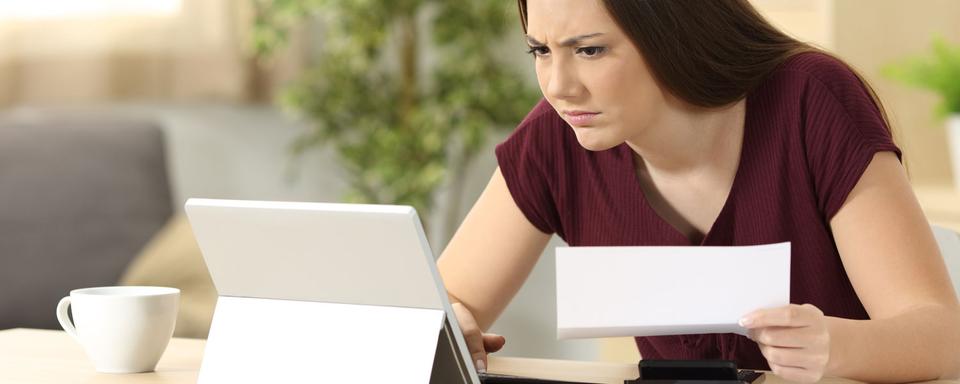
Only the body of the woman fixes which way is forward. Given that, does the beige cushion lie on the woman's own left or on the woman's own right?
on the woman's own right

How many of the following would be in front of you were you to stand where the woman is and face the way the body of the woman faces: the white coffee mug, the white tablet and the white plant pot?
2

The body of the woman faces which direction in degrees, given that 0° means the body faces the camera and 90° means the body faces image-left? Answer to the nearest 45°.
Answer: approximately 45°

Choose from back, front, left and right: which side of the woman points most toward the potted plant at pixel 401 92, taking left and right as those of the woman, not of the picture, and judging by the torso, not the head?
right

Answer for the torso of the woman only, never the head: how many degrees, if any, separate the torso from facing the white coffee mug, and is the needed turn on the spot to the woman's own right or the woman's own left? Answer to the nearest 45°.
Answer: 0° — they already face it

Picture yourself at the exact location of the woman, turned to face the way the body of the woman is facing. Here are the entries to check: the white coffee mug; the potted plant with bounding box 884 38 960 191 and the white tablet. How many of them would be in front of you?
2

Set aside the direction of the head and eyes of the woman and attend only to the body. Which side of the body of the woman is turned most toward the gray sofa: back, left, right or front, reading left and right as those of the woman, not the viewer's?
right

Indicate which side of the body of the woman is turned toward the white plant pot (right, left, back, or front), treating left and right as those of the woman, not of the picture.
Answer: back

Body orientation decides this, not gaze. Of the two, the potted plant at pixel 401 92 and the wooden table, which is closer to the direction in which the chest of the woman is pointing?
the wooden table

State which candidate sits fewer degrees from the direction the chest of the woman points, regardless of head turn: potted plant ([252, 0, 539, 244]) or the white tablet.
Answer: the white tablet
